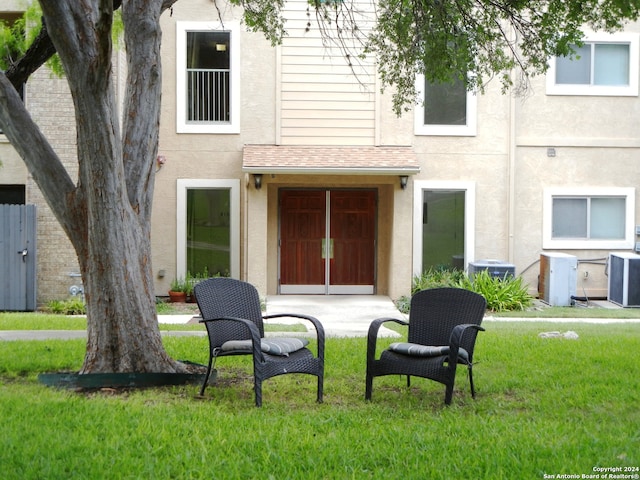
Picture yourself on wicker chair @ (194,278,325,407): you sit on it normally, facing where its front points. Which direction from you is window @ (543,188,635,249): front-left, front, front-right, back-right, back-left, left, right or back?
left

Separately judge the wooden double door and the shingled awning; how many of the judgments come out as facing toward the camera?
2

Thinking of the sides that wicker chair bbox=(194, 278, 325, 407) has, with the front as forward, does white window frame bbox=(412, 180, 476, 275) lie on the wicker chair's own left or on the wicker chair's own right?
on the wicker chair's own left

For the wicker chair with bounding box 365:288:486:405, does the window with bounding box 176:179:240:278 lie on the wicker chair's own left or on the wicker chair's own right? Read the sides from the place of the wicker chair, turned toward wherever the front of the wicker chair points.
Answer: on the wicker chair's own right

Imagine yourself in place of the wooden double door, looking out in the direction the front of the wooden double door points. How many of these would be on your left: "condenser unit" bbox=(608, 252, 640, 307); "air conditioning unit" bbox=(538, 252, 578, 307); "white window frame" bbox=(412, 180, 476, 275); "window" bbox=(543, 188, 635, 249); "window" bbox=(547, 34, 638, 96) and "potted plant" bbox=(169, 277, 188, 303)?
5

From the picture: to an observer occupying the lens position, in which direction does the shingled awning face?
facing the viewer

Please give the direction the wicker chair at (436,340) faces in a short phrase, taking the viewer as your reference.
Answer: facing the viewer and to the left of the viewer

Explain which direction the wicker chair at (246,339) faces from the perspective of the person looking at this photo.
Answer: facing the viewer and to the right of the viewer

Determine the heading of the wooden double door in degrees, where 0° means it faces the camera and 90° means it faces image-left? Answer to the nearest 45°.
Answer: approximately 0°

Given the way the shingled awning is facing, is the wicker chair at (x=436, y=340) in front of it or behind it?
in front

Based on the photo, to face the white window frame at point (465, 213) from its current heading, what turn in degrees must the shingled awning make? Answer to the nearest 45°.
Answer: approximately 90° to its left

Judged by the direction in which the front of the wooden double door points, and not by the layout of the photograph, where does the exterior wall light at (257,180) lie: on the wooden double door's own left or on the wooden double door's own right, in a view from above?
on the wooden double door's own right

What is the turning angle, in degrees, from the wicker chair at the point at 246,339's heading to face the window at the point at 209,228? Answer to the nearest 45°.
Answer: approximately 135° to its left

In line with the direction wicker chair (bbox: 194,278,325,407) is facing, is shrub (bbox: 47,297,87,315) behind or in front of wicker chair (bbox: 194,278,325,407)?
behind

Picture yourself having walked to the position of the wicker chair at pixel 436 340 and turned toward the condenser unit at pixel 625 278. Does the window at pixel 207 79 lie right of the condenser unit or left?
left

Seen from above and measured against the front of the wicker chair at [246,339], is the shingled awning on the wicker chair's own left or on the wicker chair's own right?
on the wicker chair's own left
